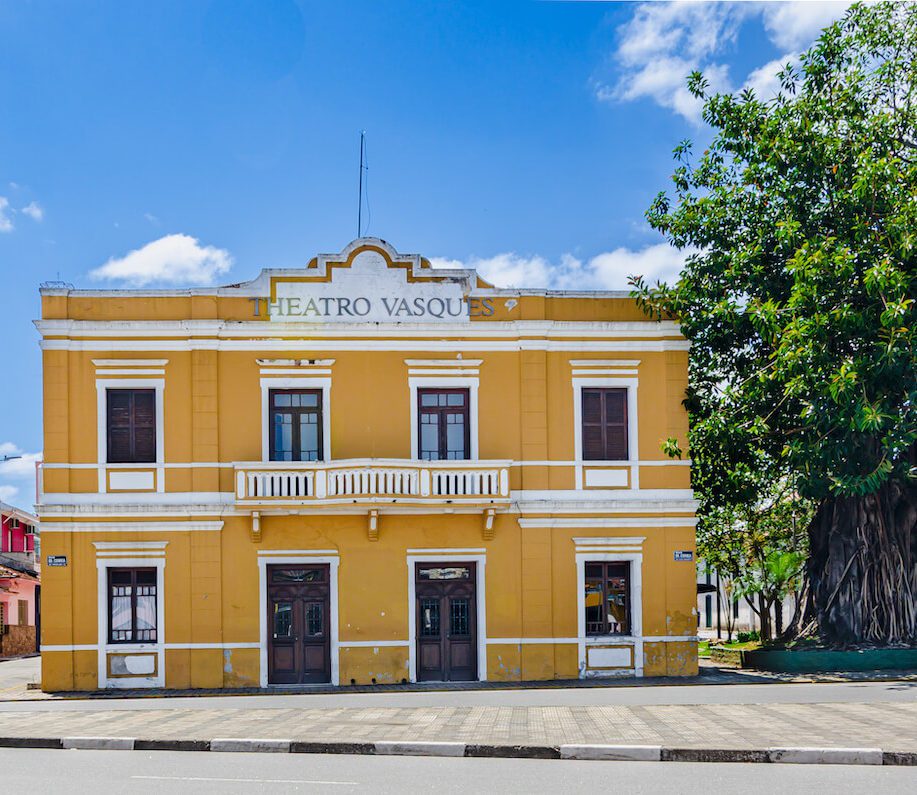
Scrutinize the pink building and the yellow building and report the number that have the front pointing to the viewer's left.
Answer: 0

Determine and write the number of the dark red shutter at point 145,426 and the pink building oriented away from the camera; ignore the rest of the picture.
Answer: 0

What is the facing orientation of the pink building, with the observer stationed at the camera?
facing the viewer and to the right of the viewer

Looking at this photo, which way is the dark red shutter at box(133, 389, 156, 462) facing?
toward the camera

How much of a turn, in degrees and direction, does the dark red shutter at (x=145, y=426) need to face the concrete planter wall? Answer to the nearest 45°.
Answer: approximately 90° to its left

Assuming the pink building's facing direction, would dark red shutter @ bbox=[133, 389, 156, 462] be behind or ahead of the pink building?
ahead

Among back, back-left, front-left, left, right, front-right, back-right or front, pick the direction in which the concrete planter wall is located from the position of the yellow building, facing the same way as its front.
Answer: left

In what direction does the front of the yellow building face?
toward the camera
